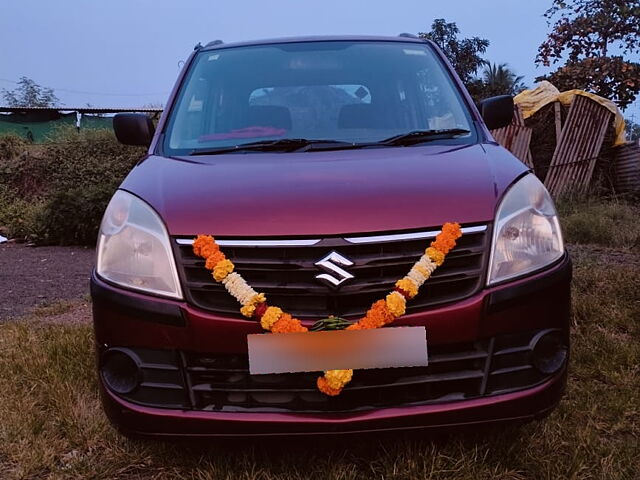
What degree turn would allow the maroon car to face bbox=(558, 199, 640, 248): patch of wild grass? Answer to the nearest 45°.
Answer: approximately 135° to its left

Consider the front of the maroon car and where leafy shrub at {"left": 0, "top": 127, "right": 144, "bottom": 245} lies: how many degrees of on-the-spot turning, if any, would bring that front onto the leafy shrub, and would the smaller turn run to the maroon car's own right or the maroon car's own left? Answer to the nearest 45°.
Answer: approximately 135° to the maroon car's own right

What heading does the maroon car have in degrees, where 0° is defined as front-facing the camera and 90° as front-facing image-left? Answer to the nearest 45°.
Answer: approximately 0°

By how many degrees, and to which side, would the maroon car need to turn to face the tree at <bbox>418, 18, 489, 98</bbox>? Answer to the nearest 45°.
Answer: approximately 180°
